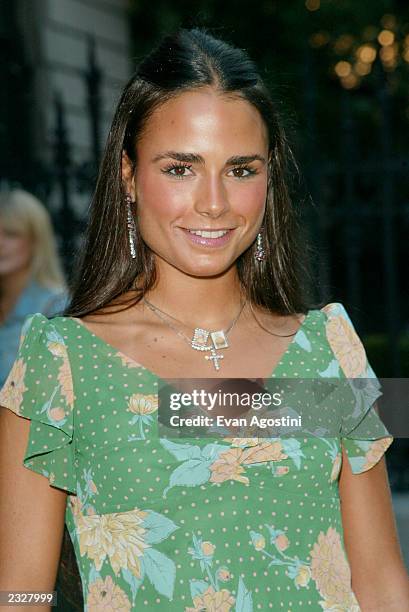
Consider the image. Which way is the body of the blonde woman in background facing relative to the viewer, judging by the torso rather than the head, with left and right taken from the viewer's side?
facing the viewer and to the left of the viewer

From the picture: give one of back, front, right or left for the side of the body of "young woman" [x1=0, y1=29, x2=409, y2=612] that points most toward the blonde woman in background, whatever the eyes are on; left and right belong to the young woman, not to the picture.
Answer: back

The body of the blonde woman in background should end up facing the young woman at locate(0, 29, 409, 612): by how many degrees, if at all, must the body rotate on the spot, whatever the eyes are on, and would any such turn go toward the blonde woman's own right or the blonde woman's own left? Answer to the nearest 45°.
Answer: approximately 45° to the blonde woman's own left

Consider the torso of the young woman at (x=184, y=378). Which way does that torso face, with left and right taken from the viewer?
facing the viewer

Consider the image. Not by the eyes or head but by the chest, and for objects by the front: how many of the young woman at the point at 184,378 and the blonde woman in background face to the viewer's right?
0
